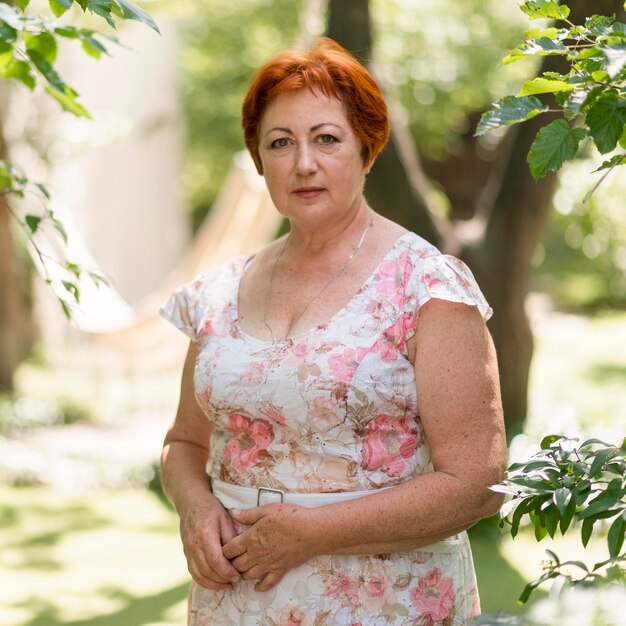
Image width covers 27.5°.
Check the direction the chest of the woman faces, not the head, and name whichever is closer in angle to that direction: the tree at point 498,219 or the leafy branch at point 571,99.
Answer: the leafy branch

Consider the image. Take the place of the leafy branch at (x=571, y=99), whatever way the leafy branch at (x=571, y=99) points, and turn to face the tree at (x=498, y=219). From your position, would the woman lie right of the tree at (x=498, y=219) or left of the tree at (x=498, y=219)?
left

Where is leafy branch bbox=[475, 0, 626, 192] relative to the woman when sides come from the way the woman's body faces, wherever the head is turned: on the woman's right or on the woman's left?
on the woman's left

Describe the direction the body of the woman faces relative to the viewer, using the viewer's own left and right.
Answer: facing the viewer and to the left of the viewer

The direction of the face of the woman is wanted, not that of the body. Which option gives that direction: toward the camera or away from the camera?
toward the camera
